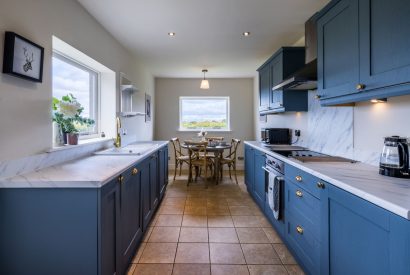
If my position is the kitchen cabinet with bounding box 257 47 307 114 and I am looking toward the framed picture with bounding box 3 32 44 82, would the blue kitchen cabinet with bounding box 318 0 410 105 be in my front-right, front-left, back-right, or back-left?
front-left

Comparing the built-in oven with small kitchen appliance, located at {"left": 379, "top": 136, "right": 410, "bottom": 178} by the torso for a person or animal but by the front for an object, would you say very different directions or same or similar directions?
same or similar directions

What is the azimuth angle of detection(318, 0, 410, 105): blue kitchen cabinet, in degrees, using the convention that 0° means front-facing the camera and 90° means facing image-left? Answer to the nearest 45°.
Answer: approximately 45°

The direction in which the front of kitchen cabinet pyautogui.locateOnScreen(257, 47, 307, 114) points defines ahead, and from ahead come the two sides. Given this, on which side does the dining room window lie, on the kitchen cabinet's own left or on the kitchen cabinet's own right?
on the kitchen cabinet's own right

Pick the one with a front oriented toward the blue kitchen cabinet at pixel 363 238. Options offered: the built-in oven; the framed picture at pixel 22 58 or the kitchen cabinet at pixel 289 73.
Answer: the framed picture

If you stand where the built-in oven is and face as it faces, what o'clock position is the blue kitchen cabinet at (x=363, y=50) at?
The blue kitchen cabinet is roughly at 8 o'clock from the built-in oven.

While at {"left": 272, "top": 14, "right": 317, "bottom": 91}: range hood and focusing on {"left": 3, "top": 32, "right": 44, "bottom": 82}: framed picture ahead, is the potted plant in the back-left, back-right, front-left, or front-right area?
front-right

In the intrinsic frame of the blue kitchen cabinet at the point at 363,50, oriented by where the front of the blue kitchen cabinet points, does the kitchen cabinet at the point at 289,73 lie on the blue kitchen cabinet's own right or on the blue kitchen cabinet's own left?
on the blue kitchen cabinet's own right

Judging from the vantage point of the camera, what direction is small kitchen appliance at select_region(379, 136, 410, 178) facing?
facing to the left of the viewer

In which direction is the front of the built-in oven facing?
to the viewer's left

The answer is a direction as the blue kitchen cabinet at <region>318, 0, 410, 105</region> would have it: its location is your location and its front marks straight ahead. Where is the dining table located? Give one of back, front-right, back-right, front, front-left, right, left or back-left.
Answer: right

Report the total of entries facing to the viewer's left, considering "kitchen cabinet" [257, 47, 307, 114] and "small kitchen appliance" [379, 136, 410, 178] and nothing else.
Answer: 2

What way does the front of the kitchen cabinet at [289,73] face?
to the viewer's left

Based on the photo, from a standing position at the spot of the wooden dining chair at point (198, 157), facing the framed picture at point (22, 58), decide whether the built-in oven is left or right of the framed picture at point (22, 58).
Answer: left
